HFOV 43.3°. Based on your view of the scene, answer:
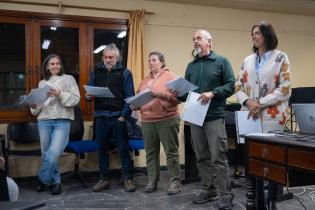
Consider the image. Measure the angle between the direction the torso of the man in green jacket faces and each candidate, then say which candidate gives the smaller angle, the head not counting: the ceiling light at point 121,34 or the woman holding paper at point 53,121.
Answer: the woman holding paper

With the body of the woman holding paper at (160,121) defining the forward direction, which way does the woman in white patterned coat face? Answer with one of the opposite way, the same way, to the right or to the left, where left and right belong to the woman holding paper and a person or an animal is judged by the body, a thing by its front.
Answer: the same way

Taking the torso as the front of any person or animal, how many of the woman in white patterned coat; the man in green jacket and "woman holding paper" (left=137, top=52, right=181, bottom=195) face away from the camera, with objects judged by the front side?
0

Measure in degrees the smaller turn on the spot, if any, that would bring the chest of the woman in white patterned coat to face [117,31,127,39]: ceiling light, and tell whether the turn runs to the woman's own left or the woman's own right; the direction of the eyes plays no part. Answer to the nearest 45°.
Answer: approximately 90° to the woman's own right

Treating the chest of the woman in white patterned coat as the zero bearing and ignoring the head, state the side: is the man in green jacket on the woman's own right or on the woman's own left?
on the woman's own right

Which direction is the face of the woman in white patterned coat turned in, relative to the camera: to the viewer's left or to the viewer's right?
to the viewer's left

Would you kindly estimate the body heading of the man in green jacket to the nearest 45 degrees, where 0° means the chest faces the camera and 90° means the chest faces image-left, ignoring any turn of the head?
approximately 45°

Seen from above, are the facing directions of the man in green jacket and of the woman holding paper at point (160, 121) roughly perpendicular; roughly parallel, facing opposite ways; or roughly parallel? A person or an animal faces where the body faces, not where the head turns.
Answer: roughly parallel

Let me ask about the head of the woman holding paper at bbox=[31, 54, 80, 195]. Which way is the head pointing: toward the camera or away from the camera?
toward the camera

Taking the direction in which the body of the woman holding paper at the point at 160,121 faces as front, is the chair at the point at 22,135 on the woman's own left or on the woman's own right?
on the woman's own right

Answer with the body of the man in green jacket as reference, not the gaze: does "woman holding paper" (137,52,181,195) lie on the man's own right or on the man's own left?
on the man's own right

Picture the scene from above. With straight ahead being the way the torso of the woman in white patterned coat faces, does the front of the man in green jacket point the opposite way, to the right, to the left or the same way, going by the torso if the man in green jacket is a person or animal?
the same way

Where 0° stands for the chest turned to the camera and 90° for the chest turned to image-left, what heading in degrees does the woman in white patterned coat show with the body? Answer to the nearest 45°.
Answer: approximately 45°

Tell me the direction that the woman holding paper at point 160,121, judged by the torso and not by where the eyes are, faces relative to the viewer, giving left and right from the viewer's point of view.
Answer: facing the viewer and to the left of the viewer

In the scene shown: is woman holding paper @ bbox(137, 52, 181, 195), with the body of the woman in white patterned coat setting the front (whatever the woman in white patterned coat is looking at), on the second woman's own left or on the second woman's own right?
on the second woman's own right

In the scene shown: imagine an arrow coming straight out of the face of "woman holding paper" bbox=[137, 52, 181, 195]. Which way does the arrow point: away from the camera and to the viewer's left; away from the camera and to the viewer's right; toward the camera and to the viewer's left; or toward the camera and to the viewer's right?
toward the camera and to the viewer's left

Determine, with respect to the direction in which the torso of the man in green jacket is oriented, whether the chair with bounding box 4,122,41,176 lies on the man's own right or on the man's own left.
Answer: on the man's own right
